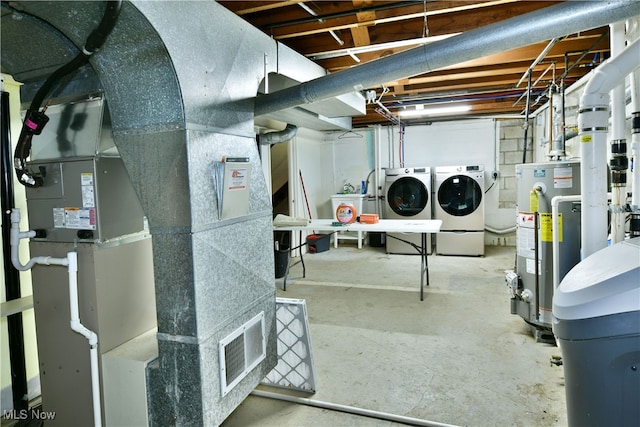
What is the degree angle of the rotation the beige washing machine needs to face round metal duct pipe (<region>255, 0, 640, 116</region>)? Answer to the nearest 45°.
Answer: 0° — it already faces it

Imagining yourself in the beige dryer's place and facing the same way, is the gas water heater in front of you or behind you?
in front

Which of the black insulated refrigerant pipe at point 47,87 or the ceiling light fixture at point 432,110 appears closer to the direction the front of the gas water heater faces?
the black insulated refrigerant pipe

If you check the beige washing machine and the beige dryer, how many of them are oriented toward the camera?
2

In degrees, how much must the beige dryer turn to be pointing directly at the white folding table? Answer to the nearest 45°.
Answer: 0° — it already faces it

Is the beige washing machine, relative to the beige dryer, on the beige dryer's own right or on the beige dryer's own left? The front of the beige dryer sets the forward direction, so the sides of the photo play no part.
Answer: on the beige dryer's own right

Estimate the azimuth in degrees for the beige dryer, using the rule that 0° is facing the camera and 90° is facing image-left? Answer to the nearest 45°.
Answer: approximately 0°

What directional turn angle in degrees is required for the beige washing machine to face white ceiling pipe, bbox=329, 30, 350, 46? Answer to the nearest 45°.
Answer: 0° — it already faces it

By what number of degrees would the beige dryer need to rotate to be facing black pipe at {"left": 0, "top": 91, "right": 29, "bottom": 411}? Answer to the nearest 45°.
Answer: approximately 45° to its right
